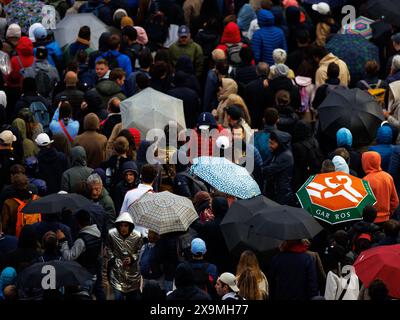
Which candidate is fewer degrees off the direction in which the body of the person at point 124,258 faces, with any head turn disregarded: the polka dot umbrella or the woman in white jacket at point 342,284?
the woman in white jacket

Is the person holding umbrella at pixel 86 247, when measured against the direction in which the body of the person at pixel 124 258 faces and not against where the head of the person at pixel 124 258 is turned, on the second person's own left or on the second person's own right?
on the second person's own right

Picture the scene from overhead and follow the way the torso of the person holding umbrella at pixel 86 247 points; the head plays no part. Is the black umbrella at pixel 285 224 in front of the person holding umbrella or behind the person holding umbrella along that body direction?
behind
